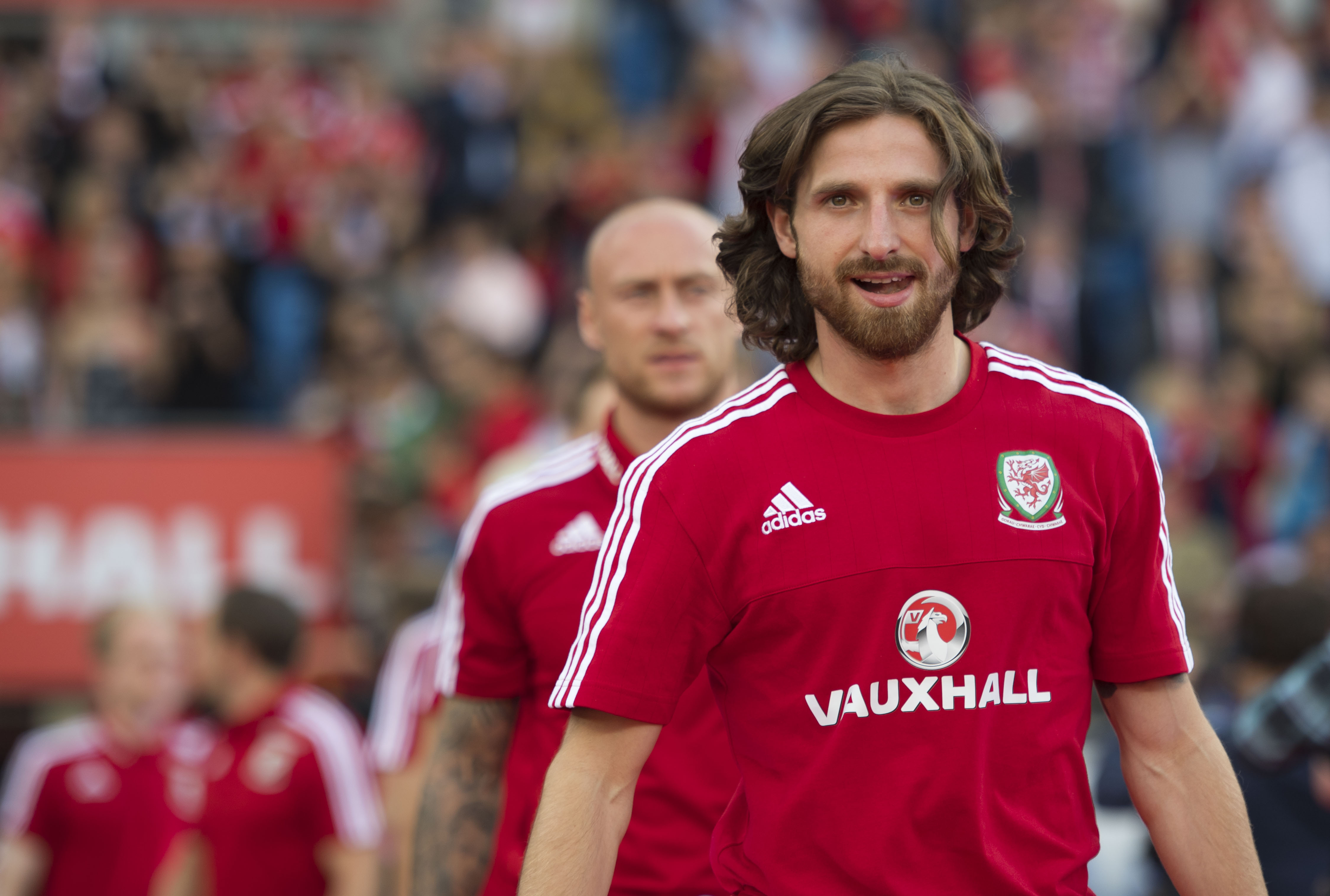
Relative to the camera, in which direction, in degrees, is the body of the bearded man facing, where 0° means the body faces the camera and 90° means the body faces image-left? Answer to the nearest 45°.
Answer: approximately 0°

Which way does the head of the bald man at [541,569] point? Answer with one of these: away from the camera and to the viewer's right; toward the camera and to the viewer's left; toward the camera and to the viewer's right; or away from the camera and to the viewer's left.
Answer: toward the camera and to the viewer's right

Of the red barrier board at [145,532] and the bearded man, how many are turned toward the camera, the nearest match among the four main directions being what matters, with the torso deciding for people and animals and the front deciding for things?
2

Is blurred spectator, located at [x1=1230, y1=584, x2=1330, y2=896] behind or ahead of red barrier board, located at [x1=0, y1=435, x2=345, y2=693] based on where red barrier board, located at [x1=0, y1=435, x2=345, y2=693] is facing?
ahead

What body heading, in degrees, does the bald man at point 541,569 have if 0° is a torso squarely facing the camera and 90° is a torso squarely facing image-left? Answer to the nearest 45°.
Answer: approximately 315°
